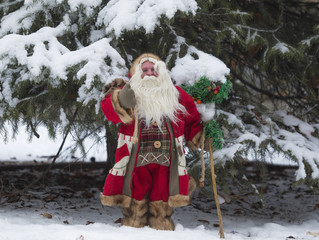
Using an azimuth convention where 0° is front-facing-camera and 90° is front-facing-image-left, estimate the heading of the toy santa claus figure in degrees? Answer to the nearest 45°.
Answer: approximately 0°
